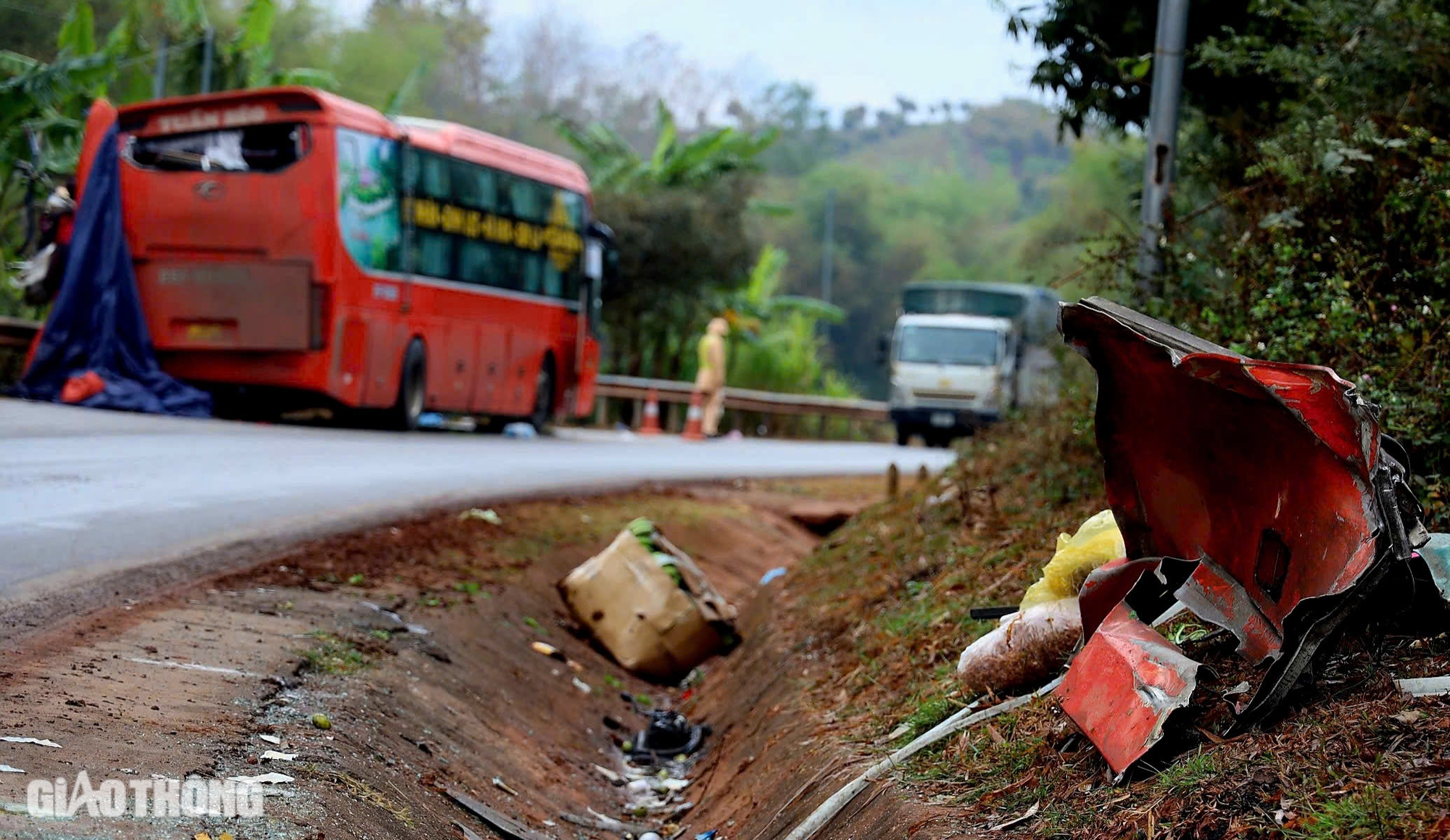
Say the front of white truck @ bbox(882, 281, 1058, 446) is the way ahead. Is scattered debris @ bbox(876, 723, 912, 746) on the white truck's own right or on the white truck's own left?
on the white truck's own left

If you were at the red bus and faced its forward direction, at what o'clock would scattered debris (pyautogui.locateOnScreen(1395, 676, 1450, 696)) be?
The scattered debris is roughly at 4 o'clock from the red bus.

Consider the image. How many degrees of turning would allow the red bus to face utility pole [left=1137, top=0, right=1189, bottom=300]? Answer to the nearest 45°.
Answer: approximately 90° to its right

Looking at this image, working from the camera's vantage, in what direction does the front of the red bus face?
facing away from the viewer and to the right of the viewer

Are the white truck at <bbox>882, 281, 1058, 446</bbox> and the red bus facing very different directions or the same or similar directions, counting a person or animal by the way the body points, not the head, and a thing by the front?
very different directions

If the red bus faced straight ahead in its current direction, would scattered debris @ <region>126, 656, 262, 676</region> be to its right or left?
on its right

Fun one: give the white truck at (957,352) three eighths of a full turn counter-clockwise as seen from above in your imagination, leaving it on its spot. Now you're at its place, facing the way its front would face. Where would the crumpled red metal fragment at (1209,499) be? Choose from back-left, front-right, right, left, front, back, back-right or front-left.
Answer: right

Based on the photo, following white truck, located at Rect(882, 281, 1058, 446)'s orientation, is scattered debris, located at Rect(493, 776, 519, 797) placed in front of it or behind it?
in front

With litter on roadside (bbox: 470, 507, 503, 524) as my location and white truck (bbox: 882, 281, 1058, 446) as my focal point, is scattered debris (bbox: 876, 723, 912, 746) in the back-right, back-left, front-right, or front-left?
back-right

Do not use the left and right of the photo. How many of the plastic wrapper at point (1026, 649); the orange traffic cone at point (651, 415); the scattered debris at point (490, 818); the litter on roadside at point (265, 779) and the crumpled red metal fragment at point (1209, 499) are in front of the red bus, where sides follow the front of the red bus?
1
